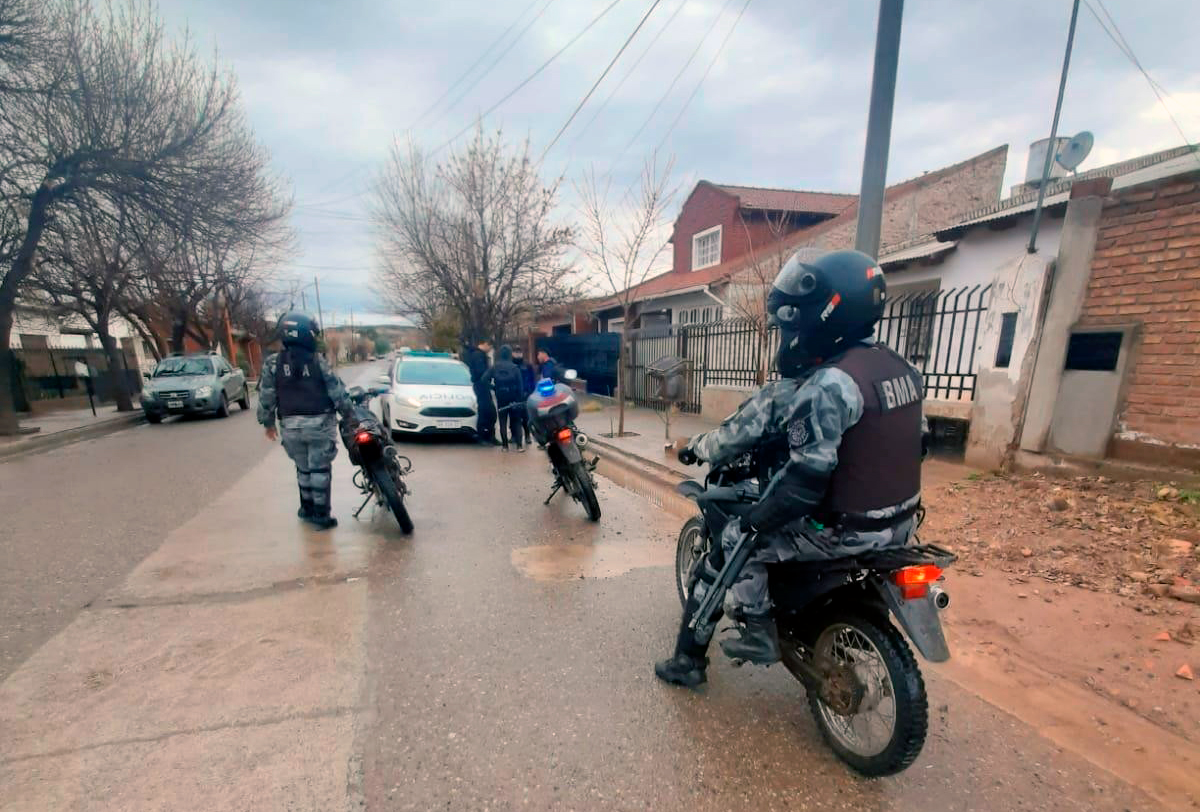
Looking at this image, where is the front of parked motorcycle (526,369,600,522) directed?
away from the camera

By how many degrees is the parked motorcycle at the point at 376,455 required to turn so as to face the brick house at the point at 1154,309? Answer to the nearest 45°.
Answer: approximately 135° to its right

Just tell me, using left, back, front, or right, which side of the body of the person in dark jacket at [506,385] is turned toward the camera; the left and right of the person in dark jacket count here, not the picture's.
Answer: back

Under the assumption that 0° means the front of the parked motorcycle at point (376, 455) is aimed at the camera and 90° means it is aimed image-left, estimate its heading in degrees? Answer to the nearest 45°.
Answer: approximately 180°

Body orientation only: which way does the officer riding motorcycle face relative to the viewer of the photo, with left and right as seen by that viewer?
facing away from the viewer and to the left of the viewer

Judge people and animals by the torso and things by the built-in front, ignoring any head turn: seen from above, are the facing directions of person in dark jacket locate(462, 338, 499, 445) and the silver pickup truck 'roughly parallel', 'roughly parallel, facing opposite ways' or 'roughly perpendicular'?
roughly perpendicular

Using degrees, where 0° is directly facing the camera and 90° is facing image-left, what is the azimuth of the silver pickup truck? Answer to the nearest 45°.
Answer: approximately 45°

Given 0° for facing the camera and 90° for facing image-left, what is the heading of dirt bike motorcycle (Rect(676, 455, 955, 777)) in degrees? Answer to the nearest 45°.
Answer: approximately 135°

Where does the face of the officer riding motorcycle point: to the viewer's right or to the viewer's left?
to the viewer's left

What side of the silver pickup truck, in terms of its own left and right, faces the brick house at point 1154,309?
left
